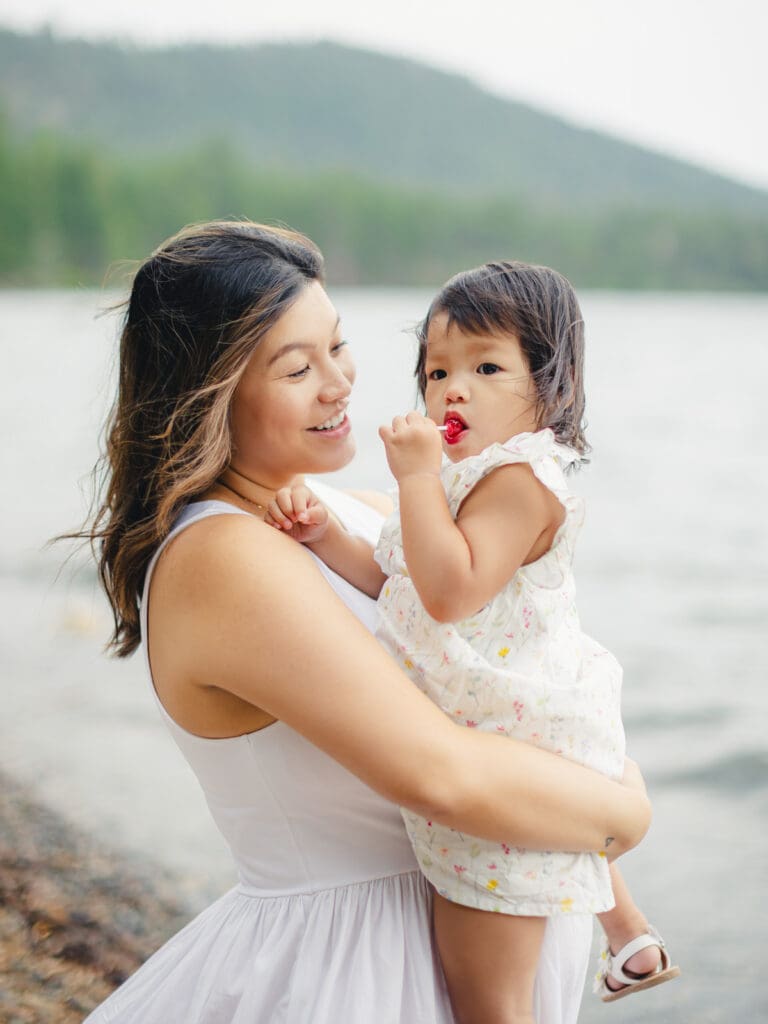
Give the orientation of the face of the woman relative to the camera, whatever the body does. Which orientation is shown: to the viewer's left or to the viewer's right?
to the viewer's right

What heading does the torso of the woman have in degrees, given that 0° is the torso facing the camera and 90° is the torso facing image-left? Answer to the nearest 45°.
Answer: approximately 270°
